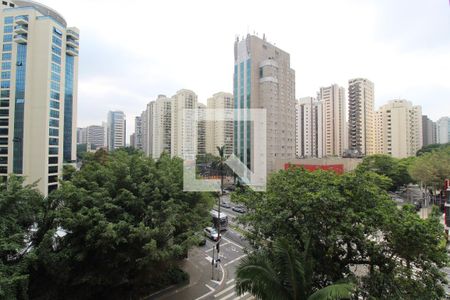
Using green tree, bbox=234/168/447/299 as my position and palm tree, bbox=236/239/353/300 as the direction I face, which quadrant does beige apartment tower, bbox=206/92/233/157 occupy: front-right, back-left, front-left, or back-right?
back-right

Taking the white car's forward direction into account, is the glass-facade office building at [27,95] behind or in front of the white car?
behind

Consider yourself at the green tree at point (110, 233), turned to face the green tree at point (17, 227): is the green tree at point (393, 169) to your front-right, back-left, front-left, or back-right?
back-right

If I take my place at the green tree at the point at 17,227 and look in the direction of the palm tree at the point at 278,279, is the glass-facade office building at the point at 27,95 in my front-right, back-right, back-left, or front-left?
back-left
